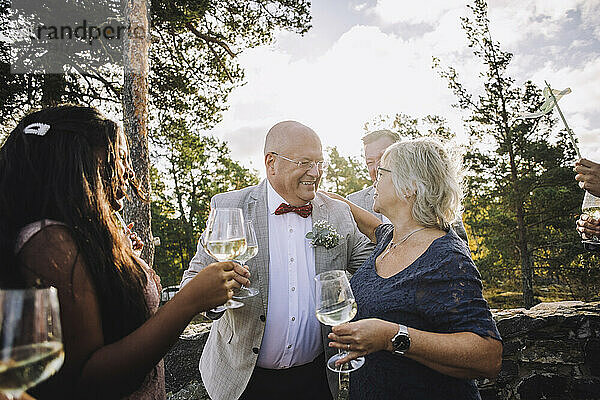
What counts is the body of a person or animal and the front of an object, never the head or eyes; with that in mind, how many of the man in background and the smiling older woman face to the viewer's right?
0

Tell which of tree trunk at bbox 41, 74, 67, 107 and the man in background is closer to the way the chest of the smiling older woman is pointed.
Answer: the tree trunk

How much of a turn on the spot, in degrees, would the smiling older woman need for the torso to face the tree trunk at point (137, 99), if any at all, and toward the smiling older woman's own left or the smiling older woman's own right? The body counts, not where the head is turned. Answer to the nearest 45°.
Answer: approximately 90° to the smiling older woman's own right

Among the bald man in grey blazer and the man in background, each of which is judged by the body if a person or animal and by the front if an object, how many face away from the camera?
0

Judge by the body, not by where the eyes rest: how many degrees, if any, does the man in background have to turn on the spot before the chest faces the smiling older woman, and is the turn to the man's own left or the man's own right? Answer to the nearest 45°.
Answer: approximately 45° to the man's own left

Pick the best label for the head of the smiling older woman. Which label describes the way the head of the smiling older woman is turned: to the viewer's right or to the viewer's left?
to the viewer's left

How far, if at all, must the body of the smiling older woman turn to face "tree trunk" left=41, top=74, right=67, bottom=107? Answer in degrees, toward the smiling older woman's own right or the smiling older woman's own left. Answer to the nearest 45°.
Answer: approximately 90° to the smiling older woman's own right

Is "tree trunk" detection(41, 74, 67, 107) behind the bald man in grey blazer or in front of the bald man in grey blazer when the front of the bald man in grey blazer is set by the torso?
behind

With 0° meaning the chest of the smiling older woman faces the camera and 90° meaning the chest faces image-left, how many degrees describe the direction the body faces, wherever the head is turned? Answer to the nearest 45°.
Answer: approximately 45°

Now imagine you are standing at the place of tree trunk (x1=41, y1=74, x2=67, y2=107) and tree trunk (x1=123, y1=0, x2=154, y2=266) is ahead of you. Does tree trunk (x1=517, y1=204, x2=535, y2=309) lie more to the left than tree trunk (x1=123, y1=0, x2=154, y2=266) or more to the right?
left

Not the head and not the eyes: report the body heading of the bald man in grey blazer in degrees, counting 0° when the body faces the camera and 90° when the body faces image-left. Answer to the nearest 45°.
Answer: approximately 315°
